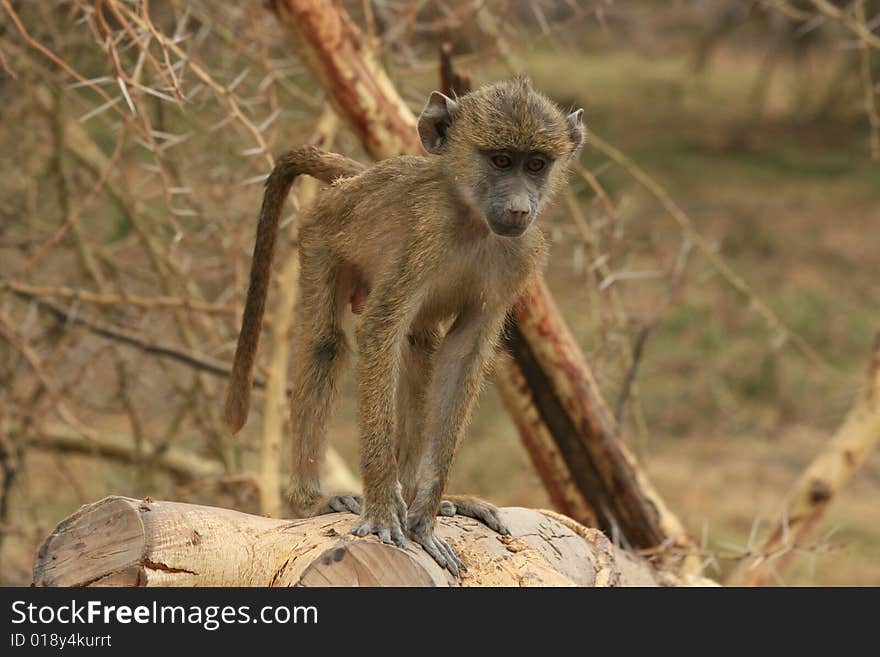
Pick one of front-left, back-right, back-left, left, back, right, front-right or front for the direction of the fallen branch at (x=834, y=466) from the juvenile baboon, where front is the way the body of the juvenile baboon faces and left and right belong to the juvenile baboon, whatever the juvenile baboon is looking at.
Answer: left

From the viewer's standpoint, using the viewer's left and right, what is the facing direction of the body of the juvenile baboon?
facing the viewer and to the right of the viewer
